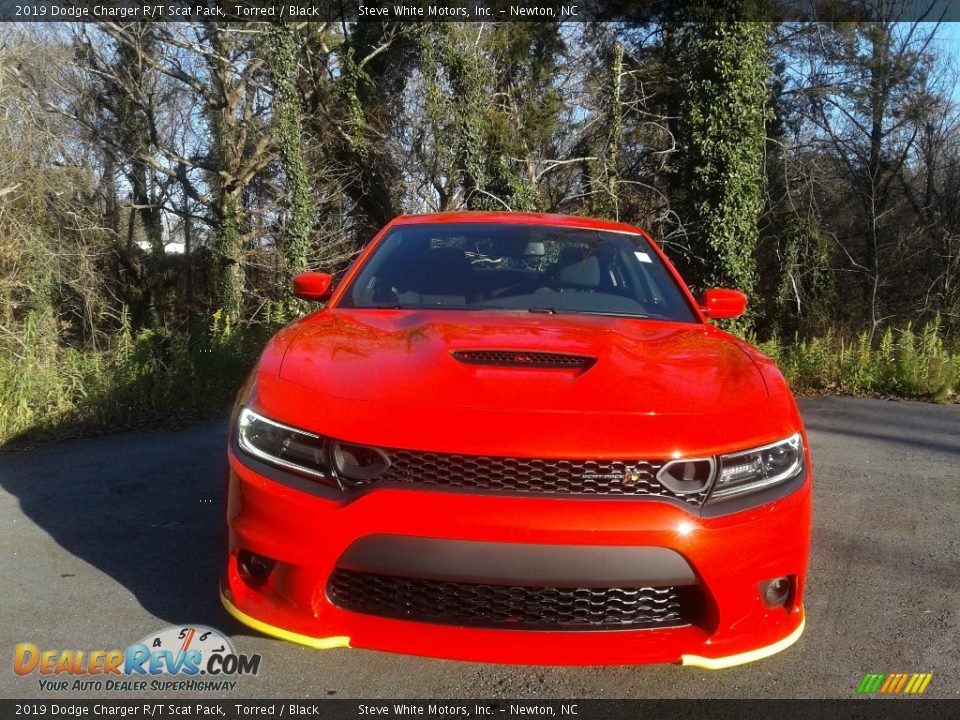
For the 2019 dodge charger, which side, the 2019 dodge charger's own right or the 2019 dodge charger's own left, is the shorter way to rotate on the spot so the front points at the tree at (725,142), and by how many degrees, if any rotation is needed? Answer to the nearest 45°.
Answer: approximately 180°

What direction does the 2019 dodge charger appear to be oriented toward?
toward the camera
